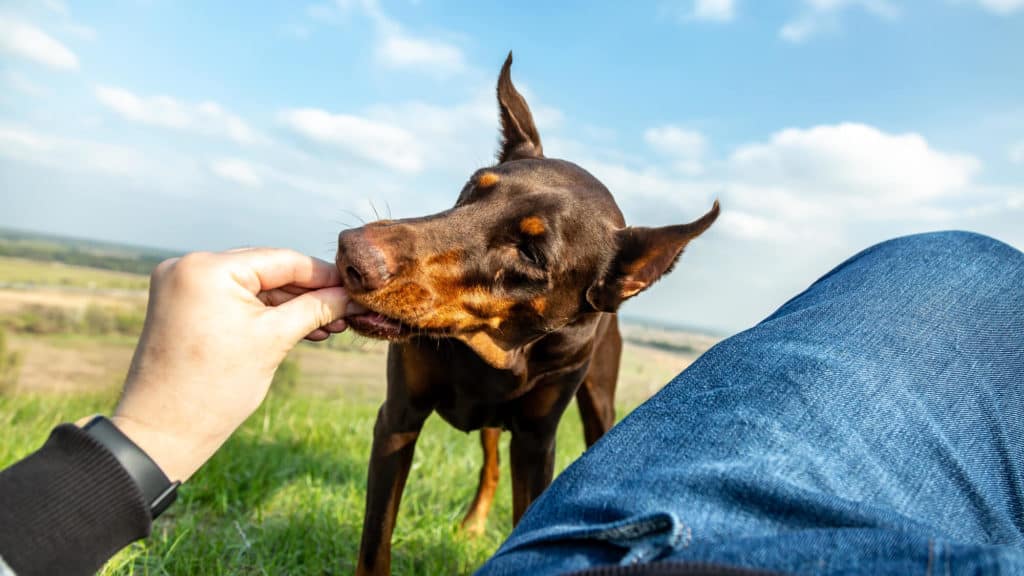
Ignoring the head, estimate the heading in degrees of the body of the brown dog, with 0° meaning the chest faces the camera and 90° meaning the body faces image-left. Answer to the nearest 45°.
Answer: approximately 45°
